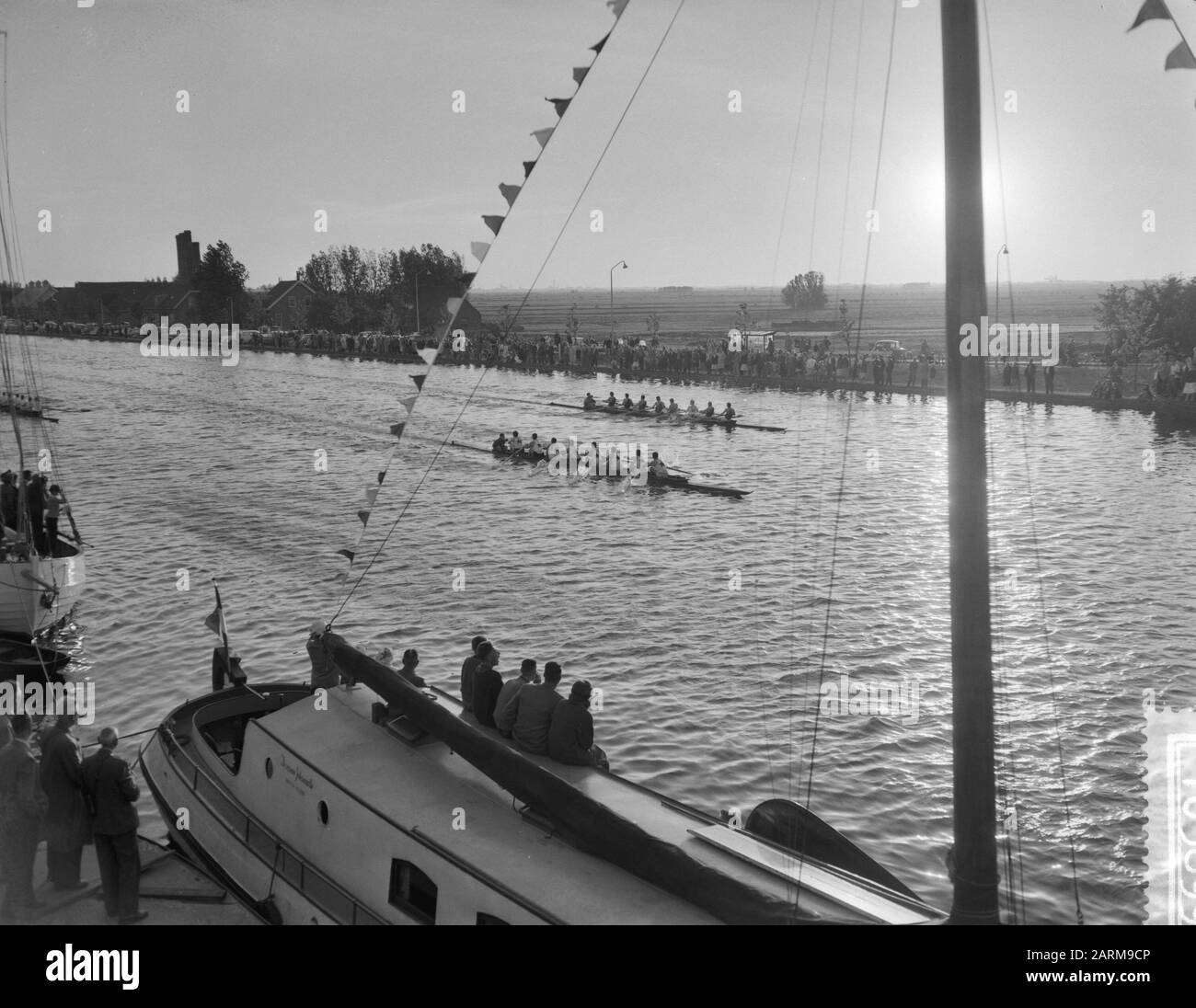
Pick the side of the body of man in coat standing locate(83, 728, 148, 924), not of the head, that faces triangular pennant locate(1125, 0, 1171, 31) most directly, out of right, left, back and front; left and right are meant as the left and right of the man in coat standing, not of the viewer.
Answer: right

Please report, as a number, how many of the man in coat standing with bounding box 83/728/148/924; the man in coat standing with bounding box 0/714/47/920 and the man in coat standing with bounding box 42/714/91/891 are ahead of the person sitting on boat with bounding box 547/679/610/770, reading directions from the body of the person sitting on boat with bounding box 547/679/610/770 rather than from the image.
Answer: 0

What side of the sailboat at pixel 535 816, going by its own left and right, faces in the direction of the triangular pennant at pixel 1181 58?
front

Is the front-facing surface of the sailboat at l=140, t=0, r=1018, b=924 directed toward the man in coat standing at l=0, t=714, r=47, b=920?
no

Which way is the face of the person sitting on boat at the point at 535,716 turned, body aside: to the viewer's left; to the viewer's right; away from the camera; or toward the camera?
away from the camera

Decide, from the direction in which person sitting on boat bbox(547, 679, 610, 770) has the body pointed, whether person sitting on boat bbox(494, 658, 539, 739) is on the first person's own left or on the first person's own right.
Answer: on the first person's own left

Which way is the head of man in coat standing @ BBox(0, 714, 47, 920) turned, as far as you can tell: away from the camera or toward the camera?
away from the camera

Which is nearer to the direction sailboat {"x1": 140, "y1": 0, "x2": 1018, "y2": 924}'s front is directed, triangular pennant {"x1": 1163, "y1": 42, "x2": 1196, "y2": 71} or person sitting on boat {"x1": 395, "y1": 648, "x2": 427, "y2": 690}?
the triangular pennant

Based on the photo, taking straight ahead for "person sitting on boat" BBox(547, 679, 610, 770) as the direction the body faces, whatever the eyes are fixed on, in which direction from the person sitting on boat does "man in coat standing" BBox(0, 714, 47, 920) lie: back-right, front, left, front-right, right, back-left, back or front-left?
back-left

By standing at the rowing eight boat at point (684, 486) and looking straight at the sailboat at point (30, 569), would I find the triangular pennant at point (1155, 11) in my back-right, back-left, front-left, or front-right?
front-left

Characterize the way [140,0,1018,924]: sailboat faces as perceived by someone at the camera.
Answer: facing the viewer and to the right of the viewer

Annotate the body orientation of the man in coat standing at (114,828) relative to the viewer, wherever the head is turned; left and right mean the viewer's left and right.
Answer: facing away from the viewer and to the right of the viewer

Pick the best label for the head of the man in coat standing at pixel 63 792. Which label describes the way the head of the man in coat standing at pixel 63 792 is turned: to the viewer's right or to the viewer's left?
to the viewer's right

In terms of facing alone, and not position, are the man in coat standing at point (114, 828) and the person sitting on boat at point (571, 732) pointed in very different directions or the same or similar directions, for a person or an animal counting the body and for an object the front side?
same or similar directions

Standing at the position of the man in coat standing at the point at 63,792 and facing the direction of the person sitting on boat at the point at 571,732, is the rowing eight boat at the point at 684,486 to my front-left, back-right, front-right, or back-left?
front-left

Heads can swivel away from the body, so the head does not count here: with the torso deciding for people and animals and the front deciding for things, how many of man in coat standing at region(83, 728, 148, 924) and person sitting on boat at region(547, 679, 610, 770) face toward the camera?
0
